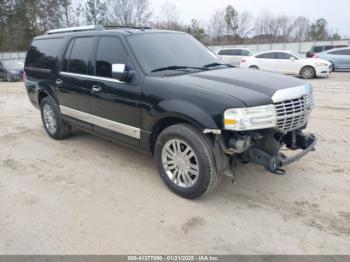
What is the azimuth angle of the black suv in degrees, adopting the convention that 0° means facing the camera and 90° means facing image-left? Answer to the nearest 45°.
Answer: approximately 315°

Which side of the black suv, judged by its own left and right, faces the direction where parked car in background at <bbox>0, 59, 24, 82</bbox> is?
back

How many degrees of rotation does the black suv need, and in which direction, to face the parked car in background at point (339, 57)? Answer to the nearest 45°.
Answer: approximately 90° to its left
